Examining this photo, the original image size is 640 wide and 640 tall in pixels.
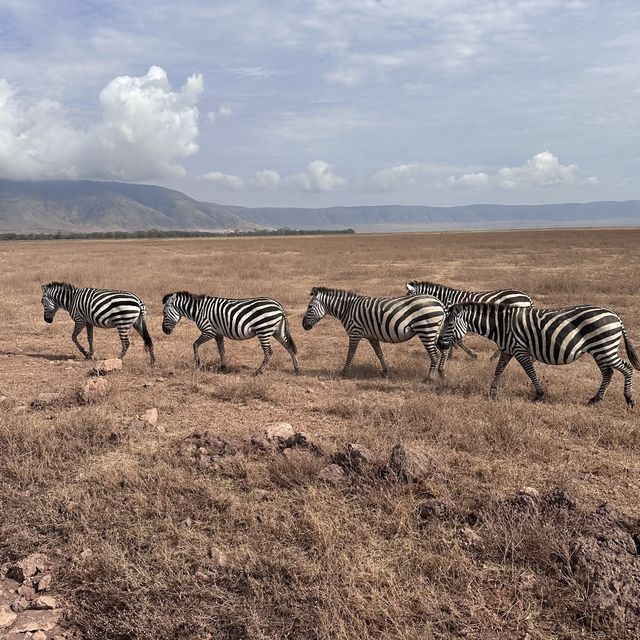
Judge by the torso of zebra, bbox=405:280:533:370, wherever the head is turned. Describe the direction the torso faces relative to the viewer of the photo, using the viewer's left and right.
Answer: facing to the left of the viewer

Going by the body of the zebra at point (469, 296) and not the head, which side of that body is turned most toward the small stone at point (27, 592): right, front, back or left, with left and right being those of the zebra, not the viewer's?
left

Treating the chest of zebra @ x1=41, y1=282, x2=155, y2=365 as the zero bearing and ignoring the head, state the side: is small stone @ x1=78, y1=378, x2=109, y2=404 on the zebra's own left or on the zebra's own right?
on the zebra's own left

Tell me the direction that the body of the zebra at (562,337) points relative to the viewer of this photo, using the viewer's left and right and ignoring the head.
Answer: facing to the left of the viewer

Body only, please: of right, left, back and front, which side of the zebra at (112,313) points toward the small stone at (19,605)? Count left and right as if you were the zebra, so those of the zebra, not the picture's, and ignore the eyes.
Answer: left

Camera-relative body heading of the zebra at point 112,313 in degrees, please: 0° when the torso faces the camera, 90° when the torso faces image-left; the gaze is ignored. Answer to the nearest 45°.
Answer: approximately 90°

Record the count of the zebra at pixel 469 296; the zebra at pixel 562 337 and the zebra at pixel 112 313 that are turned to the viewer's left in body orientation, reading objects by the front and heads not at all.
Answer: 3

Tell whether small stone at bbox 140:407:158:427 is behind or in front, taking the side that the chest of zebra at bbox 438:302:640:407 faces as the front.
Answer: in front

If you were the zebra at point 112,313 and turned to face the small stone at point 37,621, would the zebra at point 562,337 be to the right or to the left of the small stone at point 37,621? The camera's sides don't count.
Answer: left

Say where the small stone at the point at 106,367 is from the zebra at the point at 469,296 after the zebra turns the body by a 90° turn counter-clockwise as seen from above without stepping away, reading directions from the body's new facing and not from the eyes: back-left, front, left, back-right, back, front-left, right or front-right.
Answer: front-right
